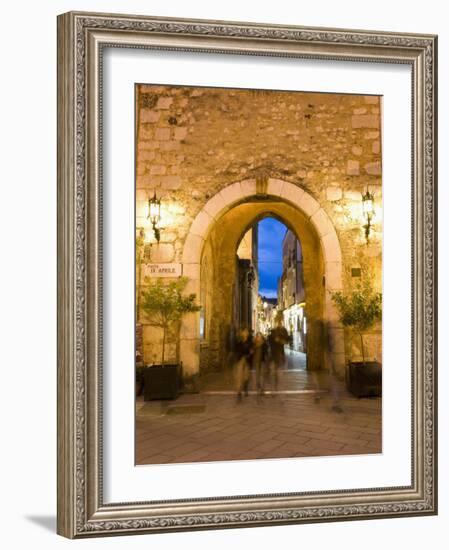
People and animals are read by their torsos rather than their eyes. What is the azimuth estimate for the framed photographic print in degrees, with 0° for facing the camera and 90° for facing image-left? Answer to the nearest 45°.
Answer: approximately 315°
